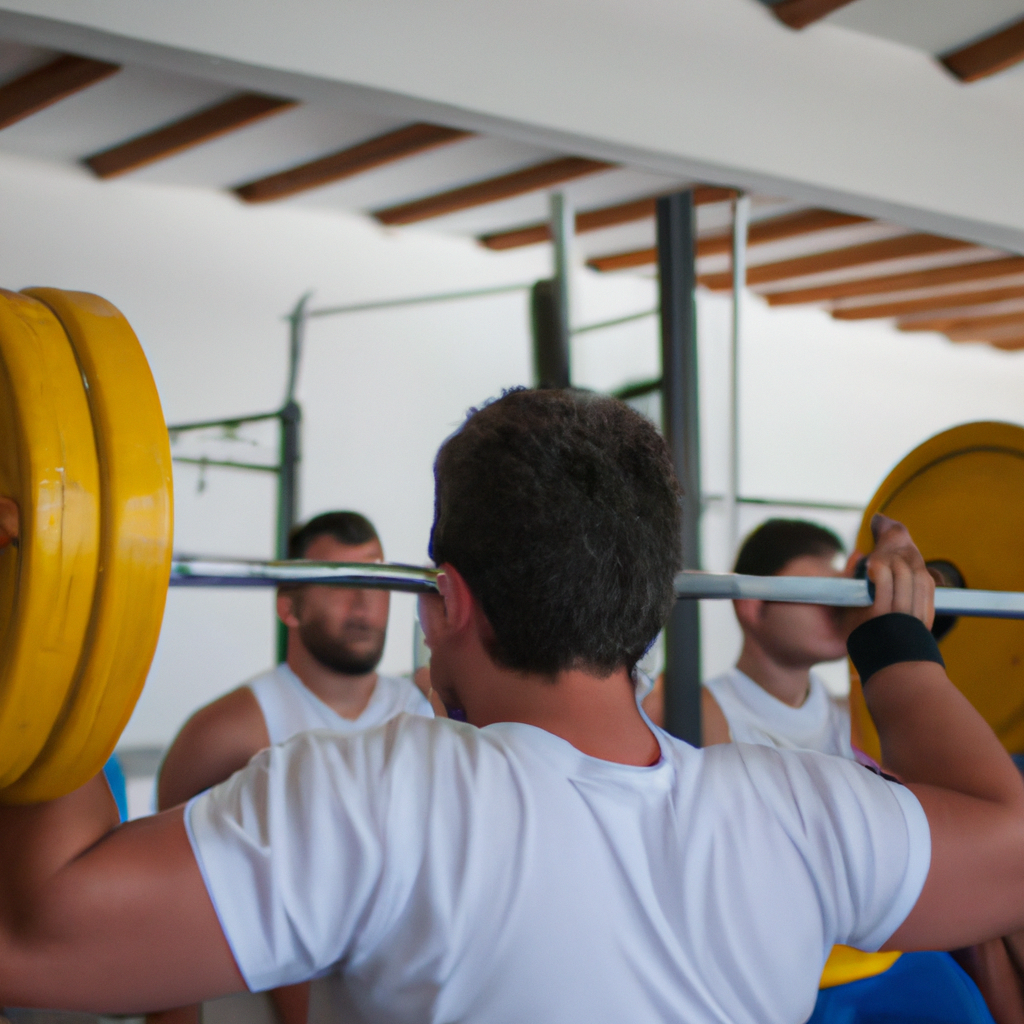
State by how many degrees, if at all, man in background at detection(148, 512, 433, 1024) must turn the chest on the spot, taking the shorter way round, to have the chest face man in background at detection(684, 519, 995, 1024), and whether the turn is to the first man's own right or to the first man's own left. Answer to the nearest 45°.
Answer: approximately 45° to the first man's own left

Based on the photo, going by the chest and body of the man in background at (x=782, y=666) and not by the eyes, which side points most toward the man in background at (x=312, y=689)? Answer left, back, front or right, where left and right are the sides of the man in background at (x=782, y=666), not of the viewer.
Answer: right

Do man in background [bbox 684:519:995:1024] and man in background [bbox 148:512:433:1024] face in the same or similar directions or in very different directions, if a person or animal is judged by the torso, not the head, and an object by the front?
same or similar directions

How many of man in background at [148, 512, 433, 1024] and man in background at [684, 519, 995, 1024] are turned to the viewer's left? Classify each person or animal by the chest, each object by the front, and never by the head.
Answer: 0

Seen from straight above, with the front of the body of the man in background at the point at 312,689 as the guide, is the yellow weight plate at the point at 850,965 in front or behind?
in front

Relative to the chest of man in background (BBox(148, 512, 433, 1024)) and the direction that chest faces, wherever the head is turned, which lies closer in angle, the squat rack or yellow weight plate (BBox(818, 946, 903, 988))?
the yellow weight plate

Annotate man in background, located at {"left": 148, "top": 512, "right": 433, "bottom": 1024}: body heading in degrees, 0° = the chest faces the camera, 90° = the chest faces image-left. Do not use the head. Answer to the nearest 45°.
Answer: approximately 315°

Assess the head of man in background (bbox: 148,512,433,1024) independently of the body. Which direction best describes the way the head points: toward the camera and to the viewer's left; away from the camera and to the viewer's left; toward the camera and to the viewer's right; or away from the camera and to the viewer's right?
toward the camera and to the viewer's right
